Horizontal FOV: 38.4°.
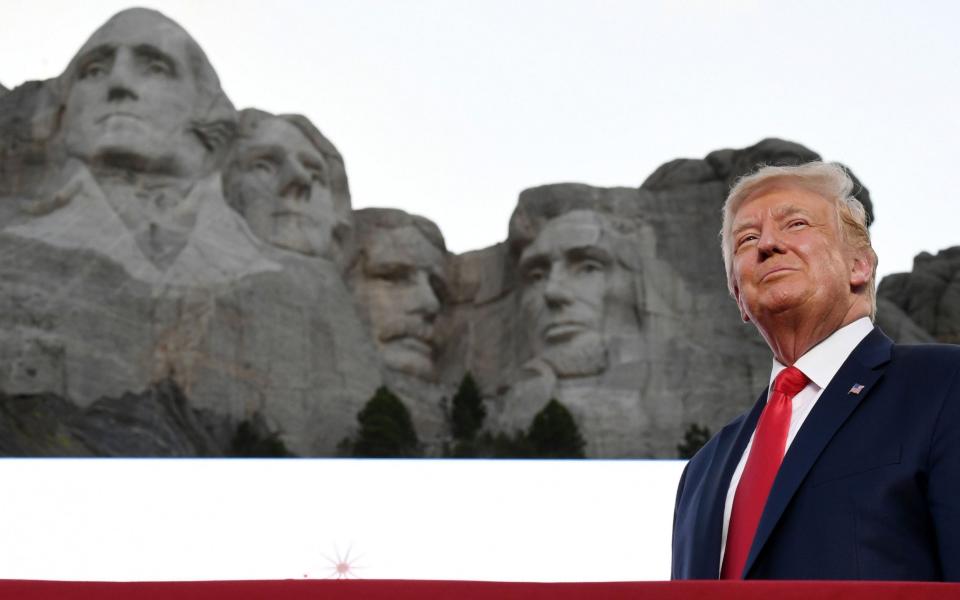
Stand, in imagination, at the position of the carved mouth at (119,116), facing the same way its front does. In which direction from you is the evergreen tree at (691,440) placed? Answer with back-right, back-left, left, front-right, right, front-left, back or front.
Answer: left

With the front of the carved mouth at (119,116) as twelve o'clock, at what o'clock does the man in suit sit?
The man in suit is roughly at 12 o'clock from the carved mouth.

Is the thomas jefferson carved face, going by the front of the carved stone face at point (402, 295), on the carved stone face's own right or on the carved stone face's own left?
on the carved stone face's own right

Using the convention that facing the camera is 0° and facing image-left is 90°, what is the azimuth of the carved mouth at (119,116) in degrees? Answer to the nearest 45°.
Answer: approximately 0°

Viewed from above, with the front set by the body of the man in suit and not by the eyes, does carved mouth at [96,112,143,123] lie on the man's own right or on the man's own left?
on the man's own right

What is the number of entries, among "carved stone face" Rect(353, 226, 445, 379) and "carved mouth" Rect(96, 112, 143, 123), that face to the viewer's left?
0

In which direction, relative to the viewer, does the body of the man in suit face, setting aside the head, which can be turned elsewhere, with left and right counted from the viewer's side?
facing the viewer and to the left of the viewer

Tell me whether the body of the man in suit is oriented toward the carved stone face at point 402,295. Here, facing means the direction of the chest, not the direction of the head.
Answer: no

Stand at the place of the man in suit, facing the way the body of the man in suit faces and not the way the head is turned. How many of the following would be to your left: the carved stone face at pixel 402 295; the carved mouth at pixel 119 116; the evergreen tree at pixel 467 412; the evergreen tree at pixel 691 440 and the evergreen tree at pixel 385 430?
0

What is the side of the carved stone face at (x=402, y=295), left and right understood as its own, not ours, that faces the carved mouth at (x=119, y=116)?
right

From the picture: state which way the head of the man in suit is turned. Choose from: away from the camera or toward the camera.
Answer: toward the camera

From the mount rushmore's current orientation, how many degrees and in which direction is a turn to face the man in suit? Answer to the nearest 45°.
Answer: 0° — it already faces them

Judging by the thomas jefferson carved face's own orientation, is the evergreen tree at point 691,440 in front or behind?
in front

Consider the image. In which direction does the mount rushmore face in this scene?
toward the camera

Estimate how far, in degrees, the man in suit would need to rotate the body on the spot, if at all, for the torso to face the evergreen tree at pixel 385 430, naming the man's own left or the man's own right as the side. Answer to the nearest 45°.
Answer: approximately 135° to the man's own right

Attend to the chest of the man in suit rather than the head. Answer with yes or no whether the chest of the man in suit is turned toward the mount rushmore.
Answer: no
